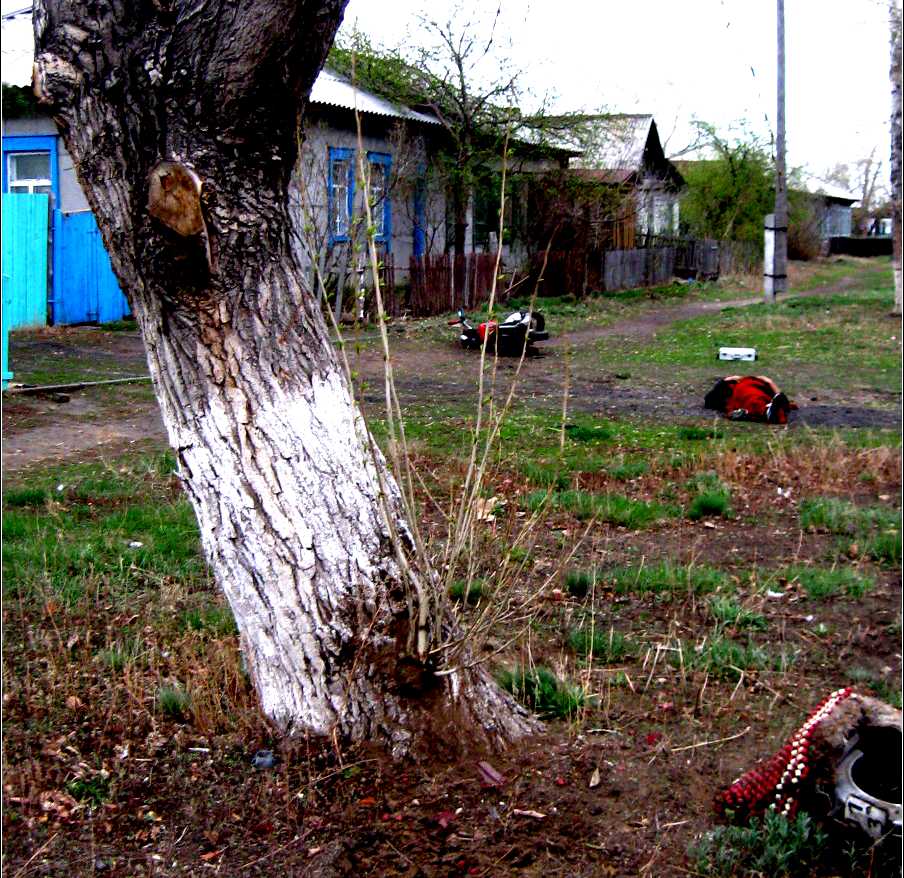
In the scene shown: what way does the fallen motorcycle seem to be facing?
to the viewer's left

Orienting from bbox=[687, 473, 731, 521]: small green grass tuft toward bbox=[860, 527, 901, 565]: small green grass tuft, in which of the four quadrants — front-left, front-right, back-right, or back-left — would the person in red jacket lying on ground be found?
back-left

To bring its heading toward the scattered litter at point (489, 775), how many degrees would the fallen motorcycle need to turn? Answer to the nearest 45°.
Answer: approximately 90° to its left

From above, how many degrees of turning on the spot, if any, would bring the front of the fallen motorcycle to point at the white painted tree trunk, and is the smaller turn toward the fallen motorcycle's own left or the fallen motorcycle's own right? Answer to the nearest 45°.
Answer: approximately 90° to the fallen motorcycle's own left

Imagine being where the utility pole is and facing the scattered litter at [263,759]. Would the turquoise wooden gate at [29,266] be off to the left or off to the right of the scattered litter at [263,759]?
right

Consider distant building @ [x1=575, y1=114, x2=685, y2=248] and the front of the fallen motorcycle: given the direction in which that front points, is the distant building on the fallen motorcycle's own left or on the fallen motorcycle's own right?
on the fallen motorcycle's own right
